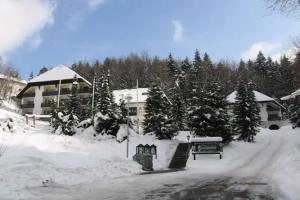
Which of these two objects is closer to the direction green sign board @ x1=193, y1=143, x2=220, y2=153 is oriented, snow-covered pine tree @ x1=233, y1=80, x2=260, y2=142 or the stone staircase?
the stone staircase

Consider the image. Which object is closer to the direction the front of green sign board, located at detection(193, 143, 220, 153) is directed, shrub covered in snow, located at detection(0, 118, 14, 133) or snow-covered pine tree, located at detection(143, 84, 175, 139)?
the shrub covered in snow

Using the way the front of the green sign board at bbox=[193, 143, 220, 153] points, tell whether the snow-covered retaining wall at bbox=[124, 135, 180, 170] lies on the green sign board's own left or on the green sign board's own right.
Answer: on the green sign board's own right

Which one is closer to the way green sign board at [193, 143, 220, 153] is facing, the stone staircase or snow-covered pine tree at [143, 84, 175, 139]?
the stone staircase

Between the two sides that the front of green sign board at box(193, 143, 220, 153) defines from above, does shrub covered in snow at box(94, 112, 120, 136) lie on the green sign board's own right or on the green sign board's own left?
on the green sign board's own right

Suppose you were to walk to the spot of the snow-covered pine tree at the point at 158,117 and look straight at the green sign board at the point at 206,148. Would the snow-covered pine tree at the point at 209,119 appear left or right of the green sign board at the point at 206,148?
left

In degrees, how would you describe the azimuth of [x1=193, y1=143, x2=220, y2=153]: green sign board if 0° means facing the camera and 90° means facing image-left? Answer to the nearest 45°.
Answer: approximately 0°

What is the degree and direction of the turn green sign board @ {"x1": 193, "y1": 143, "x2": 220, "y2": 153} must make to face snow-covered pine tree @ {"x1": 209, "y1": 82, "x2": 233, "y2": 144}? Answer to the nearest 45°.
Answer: approximately 180°

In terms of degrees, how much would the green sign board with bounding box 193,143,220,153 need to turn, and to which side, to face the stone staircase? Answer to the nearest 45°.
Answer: approximately 45° to its right

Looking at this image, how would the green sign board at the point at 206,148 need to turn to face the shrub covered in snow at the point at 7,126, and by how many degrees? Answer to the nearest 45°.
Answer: approximately 90° to its right
